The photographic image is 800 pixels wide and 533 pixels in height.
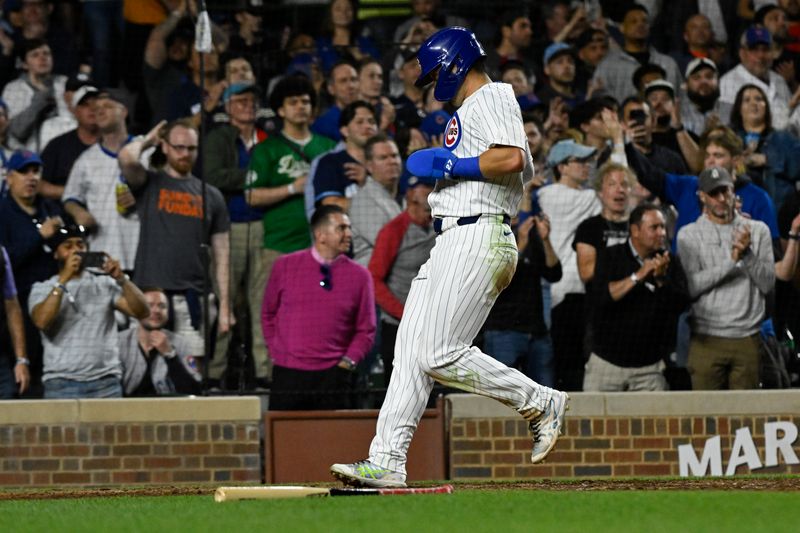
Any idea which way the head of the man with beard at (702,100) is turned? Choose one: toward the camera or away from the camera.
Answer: toward the camera

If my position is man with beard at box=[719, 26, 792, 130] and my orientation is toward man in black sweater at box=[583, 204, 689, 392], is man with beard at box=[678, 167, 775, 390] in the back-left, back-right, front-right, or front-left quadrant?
front-left

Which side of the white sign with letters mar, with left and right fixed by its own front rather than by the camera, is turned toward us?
front

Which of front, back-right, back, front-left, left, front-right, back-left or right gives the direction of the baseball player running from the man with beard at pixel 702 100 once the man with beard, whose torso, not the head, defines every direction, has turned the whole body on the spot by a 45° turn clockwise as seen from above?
front-left

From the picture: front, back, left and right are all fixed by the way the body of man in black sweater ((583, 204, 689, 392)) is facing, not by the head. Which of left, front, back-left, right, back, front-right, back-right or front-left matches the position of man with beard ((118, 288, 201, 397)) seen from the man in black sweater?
back-right

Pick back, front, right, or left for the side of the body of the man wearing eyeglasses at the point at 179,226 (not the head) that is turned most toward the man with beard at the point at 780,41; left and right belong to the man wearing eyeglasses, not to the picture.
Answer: left

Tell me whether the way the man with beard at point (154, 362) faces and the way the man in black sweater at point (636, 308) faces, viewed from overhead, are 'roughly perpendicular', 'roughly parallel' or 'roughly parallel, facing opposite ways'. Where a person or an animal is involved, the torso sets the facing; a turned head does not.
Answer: roughly parallel

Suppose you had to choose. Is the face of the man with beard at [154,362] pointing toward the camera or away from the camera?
toward the camera

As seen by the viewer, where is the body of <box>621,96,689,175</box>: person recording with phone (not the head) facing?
toward the camera

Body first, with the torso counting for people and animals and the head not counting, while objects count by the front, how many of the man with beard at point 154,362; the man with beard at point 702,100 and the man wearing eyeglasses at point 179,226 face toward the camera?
3

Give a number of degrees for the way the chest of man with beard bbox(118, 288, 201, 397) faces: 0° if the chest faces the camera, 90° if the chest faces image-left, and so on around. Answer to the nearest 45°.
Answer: approximately 0°
